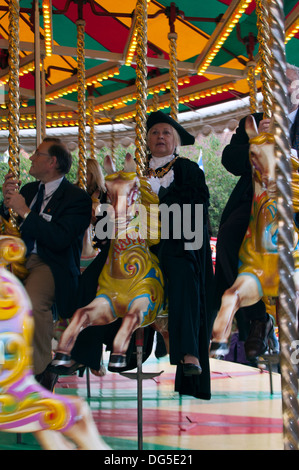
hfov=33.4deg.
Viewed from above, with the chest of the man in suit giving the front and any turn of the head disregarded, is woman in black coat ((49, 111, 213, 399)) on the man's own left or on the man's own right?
on the man's own left

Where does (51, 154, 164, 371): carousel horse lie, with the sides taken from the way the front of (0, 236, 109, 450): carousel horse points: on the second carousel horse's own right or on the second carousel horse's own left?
on the second carousel horse's own right

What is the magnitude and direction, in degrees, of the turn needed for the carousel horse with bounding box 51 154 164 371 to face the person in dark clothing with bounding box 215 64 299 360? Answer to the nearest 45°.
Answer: approximately 135° to its left

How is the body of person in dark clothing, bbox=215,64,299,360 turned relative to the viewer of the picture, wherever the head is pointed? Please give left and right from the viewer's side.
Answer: facing the viewer and to the left of the viewer

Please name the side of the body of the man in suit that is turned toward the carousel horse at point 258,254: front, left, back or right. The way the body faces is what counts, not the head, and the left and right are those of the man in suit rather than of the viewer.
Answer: left

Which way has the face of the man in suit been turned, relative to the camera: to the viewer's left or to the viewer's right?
to the viewer's left

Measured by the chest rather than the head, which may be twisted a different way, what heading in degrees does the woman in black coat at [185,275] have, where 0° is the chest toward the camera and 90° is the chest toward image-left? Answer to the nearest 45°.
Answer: approximately 45°

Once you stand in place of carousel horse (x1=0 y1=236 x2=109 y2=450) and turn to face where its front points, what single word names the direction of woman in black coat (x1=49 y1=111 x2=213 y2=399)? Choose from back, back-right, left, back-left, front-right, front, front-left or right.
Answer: back-right

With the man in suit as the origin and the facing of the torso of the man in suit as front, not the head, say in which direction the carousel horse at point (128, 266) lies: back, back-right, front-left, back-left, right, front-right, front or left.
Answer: left

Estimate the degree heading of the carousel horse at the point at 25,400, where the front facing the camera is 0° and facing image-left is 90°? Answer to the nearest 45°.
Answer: approximately 90°
